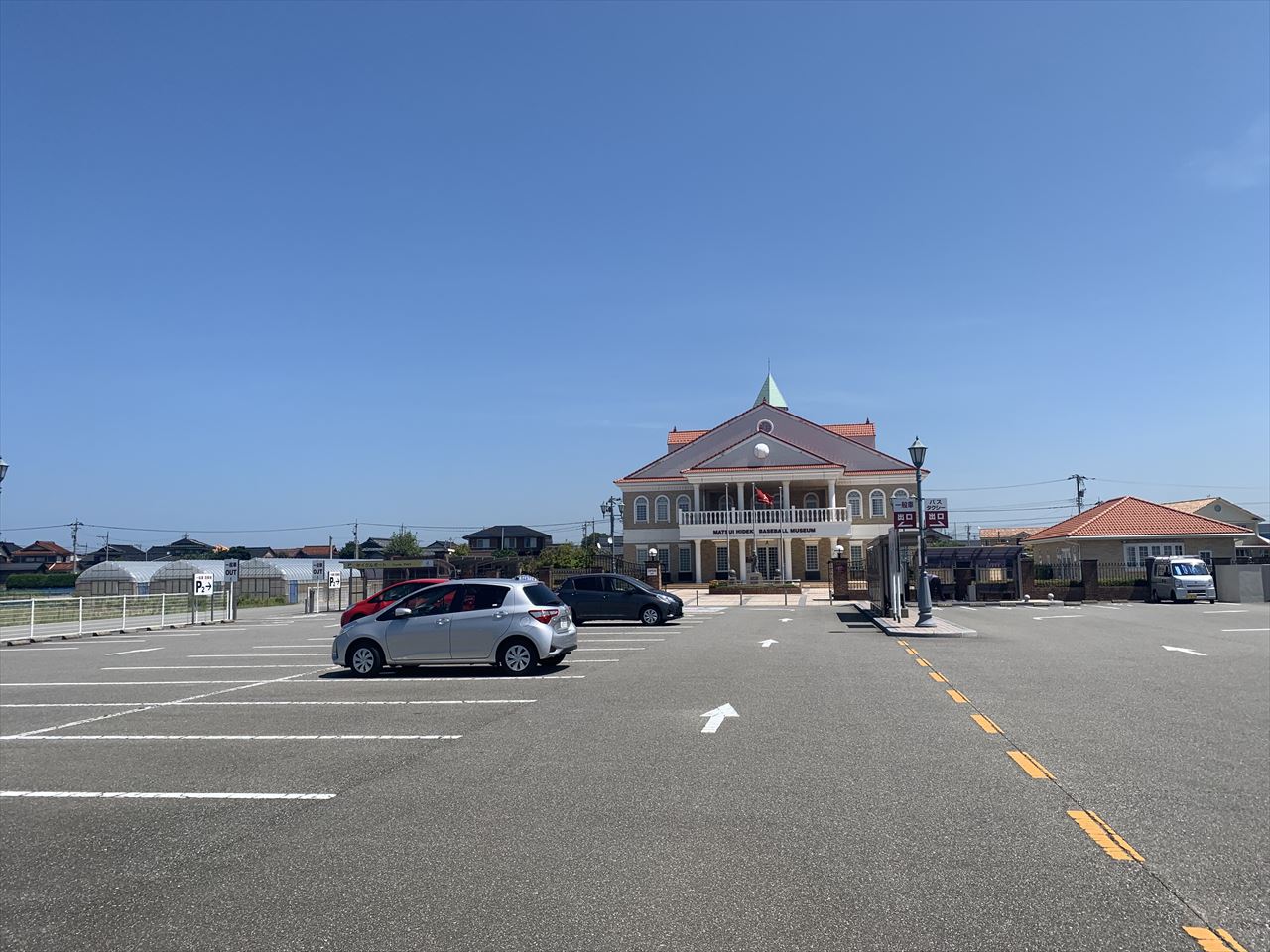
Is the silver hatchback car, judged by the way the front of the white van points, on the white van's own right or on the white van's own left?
on the white van's own right

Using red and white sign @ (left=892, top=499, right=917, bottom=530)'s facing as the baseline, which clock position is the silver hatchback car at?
The silver hatchback car is roughly at 1 o'clock from the red and white sign.

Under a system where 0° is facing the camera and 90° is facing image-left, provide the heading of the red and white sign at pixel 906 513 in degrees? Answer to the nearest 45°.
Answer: approximately 0°

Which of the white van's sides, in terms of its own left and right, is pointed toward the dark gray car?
right

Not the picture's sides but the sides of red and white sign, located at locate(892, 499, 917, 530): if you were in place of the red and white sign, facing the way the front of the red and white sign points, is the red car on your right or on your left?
on your right

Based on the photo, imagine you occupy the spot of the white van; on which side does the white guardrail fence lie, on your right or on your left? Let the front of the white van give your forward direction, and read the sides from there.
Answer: on your right

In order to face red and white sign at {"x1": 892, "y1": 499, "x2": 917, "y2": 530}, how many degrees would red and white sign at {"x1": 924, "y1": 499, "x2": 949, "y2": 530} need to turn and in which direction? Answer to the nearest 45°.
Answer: approximately 45° to its right

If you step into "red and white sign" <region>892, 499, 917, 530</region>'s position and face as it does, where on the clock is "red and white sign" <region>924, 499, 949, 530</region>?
"red and white sign" <region>924, 499, 949, 530</region> is roughly at 8 o'clock from "red and white sign" <region>892, 499, 917, 530</region>.

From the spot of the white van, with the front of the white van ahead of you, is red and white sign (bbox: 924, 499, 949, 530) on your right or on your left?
on your right

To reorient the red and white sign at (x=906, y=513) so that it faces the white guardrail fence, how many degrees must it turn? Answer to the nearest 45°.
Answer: approximately 90° to its right

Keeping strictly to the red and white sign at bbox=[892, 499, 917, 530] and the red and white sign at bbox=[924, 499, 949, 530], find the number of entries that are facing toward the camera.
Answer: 2

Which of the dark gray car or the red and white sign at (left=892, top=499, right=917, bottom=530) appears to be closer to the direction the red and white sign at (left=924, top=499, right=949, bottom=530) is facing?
the red and white sign

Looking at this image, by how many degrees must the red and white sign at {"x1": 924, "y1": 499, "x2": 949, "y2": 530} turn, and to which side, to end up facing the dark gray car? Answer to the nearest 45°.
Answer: approximately 90° to its right
